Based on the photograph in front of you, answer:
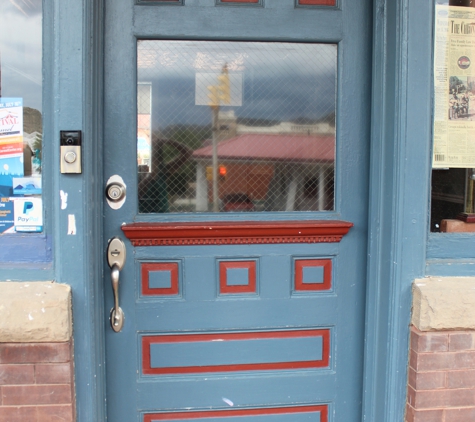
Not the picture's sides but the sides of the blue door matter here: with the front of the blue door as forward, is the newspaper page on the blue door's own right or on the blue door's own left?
on the blue door's own left

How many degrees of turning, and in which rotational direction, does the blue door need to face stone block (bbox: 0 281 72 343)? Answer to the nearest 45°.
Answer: approximately 45° to its right

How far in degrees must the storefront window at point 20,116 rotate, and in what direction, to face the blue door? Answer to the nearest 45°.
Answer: approximately 90° to its left

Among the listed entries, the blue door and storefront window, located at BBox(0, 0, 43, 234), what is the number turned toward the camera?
2

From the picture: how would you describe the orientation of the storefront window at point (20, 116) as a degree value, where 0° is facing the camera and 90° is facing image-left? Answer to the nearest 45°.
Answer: approximately 0°

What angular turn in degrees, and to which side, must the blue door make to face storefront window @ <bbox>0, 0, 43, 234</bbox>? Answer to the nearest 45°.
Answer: approximately 90° to its right
